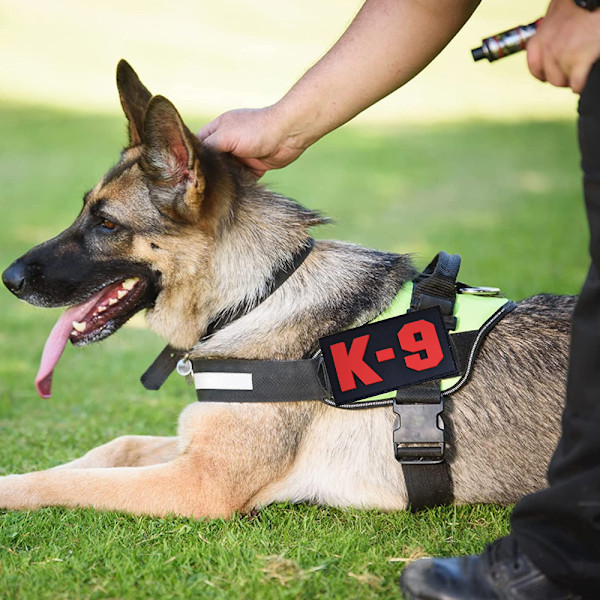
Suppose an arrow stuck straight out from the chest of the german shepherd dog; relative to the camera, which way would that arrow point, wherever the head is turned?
to the viewer's left
